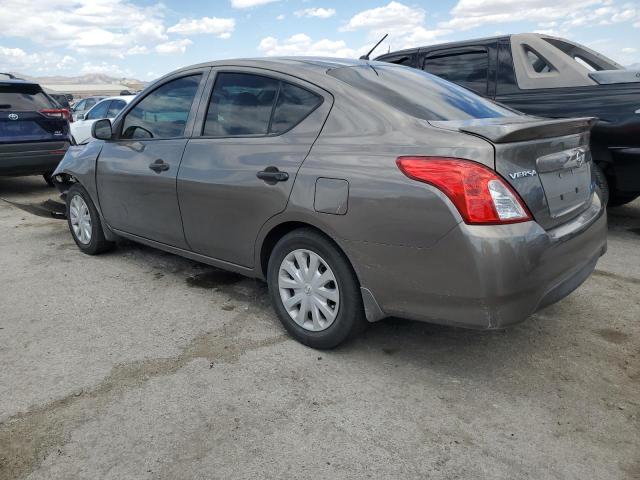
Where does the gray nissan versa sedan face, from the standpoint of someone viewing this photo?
facing away from the viewer and to the left of the viewer

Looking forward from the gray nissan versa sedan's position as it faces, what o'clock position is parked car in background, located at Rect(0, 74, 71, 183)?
The parked car in background is roughly at 12 o'clock from the gray nissan versa sedan.

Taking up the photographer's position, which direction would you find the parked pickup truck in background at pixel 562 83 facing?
facing away from the viewer and to the left of the viewer

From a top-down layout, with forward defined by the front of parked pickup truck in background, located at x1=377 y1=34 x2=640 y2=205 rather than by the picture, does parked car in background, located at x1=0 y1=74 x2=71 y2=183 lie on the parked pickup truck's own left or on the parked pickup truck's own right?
on the parked pickup truck's own left

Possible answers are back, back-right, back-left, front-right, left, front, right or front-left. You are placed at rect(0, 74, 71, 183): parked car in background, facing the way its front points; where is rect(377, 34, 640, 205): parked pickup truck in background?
back-right

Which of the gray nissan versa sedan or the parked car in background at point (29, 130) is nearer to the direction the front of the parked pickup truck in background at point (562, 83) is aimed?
the parked car in background

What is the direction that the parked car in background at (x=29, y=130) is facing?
away from the camera

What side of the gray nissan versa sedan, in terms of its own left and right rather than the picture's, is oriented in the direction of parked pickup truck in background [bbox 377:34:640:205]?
right

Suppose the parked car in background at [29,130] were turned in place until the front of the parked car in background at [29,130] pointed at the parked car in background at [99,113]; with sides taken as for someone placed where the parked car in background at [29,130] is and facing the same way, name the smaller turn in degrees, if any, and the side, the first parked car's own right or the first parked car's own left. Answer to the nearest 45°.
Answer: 0° — it already faces it
